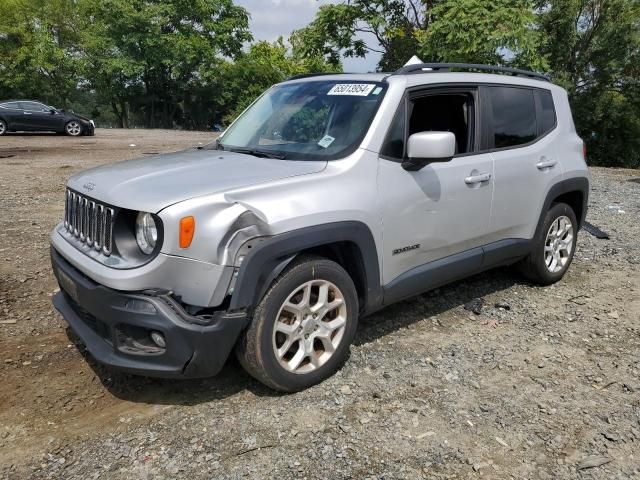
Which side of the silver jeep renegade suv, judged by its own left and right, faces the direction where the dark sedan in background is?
right

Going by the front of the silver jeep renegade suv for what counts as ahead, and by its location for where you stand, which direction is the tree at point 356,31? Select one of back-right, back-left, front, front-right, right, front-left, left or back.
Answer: back-right

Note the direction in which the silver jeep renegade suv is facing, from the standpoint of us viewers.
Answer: facing the viewer and to the left of the viewer

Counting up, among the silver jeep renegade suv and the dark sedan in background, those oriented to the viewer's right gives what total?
1

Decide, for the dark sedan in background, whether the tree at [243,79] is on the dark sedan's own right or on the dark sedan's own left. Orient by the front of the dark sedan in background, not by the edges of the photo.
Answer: on the dark sedan's own left

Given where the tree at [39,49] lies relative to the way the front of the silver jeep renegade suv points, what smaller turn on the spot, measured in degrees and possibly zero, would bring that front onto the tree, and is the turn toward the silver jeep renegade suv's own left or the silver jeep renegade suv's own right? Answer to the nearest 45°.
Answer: approximately 90° to the silver jeep renegade suv's own right

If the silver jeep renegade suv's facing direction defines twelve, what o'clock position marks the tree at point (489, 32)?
The tree is roughly at 5 o'clock from the silver jeep renegade suv.

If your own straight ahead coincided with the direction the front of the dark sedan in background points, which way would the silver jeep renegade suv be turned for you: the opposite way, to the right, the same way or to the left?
the opposite way

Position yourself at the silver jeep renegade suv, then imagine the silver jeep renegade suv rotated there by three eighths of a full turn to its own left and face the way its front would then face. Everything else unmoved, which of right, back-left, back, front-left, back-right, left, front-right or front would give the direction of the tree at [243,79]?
left

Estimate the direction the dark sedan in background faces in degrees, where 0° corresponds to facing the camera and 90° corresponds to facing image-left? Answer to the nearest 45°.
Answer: approximately 270°
